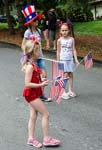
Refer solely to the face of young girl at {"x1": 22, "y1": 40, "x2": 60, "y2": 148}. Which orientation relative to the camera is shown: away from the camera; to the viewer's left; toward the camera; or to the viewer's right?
to the viewer's right

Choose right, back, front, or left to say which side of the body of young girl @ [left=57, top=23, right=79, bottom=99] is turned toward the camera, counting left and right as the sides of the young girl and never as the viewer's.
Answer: front

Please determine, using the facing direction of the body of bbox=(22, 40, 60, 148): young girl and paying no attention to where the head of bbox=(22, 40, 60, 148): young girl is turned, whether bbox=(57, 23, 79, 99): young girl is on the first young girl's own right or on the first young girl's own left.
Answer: on the first young girl's own left

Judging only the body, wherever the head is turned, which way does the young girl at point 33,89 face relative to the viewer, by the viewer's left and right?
facing to the right of the viewer

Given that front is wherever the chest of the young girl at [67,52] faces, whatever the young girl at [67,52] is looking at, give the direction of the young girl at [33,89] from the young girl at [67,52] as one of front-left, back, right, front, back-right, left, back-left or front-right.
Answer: front

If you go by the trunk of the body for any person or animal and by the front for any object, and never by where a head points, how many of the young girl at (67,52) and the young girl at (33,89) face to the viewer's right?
1

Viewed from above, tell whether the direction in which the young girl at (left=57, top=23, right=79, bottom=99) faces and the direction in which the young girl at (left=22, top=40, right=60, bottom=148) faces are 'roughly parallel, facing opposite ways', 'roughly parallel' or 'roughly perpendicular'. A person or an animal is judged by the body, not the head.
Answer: roughly perpendicular
